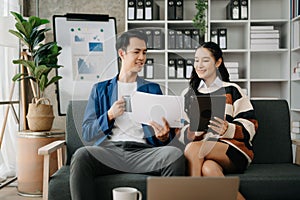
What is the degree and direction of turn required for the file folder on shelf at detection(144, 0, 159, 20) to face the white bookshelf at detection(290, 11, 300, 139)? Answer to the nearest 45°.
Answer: approximately 90° to its left

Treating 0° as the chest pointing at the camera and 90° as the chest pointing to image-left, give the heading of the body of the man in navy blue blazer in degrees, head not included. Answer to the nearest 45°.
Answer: approximately 0°

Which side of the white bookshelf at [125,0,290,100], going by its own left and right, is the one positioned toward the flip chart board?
right

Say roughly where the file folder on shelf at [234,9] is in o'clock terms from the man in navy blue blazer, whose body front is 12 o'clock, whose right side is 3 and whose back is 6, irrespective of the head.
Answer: The file folder on shelf is roughly at 7 o'clock from the man in navy blue blazer.
